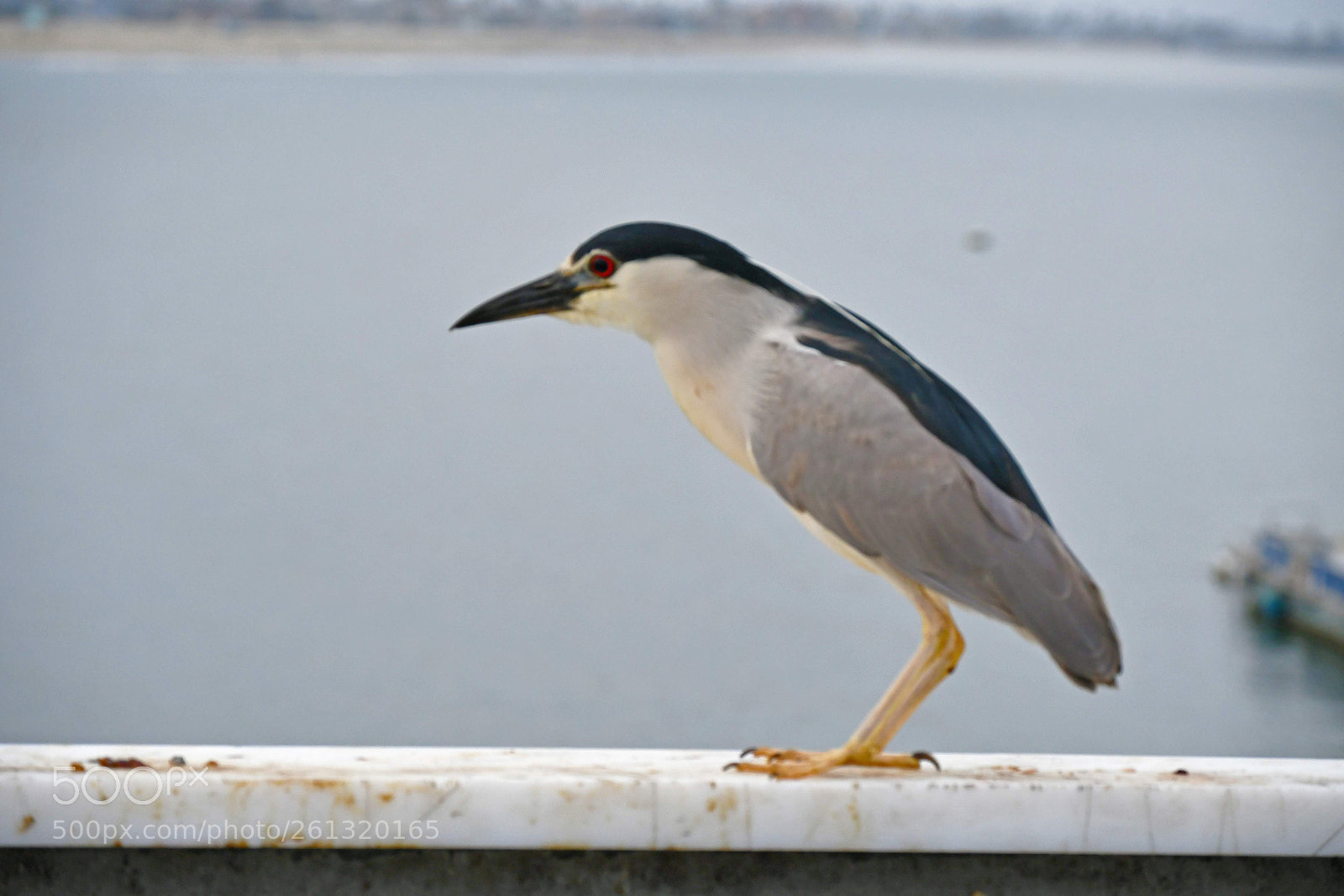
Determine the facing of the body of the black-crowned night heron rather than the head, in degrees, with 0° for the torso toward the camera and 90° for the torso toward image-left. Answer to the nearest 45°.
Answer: approximately 90°

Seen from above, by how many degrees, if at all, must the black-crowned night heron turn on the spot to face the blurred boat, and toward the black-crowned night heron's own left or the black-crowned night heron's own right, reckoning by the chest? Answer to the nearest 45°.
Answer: approximately 90° to the black-crowned night heron's own right
